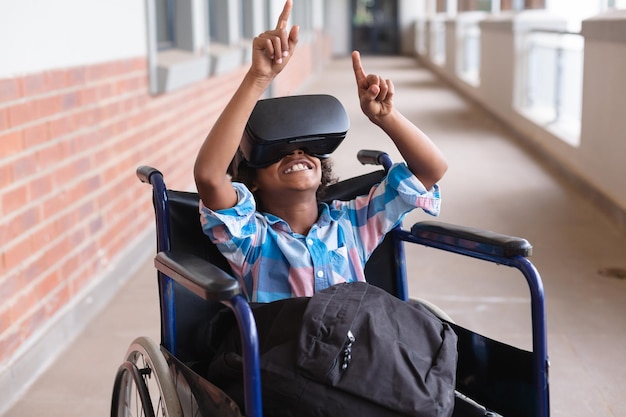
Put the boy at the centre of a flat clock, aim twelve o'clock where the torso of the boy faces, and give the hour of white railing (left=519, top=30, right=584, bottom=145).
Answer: The white railing is roughly at 8 o'clock from the boy.

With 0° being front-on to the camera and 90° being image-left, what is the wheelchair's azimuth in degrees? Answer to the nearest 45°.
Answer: approximately 315°

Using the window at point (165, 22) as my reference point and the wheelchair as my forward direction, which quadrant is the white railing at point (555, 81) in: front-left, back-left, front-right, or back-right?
back-left

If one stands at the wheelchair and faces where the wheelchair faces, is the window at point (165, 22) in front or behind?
behind

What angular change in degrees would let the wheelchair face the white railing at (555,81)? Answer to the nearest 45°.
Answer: approximately 135° to its left

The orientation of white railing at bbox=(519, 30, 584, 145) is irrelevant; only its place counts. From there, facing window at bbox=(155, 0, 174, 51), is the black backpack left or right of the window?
left

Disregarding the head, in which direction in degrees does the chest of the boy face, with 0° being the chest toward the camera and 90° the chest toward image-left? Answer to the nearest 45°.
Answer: approximately 315°
